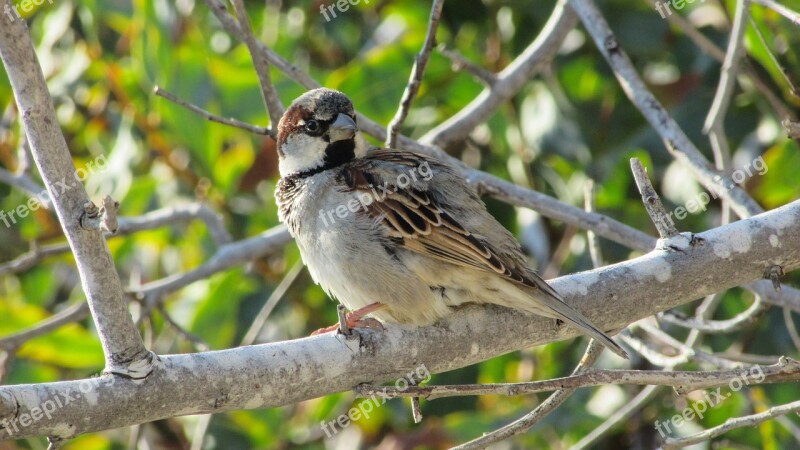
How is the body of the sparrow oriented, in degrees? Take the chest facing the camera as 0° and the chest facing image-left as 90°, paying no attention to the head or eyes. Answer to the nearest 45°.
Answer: approximately 90°
